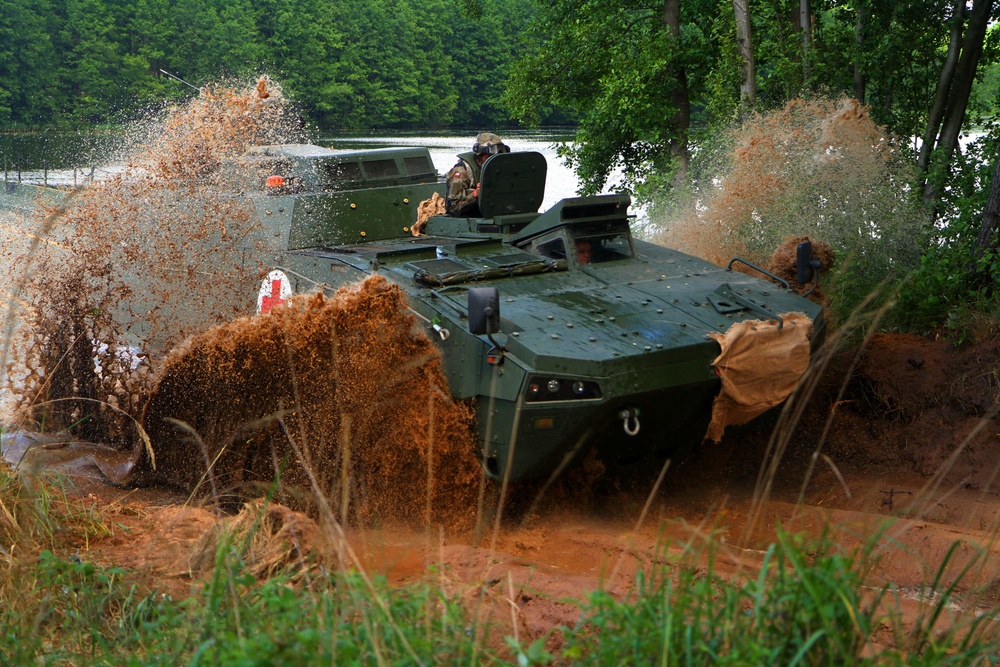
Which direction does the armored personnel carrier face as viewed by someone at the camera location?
facing the viewer and to the right of the viewer

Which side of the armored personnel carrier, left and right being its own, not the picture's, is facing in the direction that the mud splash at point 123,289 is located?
right
